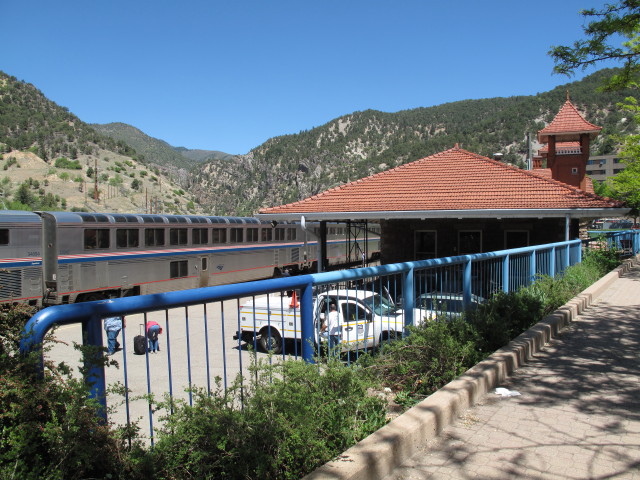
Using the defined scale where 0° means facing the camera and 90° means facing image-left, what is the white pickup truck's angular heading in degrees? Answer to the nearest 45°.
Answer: approximately 270°

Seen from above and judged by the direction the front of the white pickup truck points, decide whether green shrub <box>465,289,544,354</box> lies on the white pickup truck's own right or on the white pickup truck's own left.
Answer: on the white pickup truck's own right

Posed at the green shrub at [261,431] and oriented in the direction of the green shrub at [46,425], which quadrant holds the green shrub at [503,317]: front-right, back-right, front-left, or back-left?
back-right

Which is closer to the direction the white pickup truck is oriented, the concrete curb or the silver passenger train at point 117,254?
the concrete curb

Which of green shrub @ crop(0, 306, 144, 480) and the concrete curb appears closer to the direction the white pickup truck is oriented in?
the concrete curb

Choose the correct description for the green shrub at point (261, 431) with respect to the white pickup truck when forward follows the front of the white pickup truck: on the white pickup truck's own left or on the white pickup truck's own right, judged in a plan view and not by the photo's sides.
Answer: on the white pickup truck's own right

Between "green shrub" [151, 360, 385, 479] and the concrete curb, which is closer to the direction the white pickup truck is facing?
the concrete curb

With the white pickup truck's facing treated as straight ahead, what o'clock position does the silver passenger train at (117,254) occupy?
The silver passenger train is roughly at 8 o'clock from the white pickup truck.

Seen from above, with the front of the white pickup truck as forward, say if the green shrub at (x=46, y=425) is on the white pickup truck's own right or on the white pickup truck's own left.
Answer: on the white pickup truck's own right
